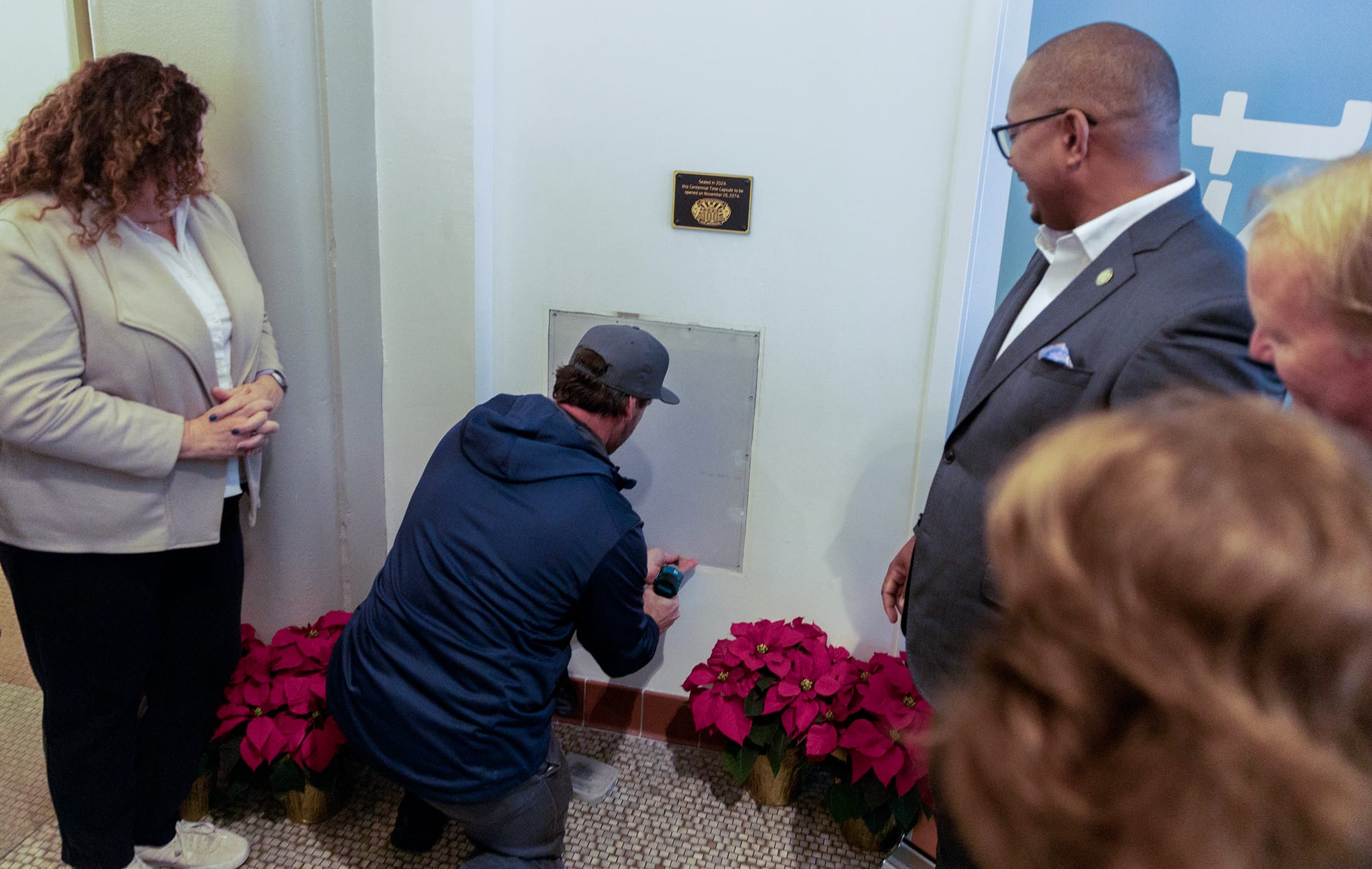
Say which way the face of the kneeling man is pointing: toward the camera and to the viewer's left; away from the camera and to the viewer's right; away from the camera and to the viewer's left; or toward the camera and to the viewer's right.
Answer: away from the camera and to the viewer's right

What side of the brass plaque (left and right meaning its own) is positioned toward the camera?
front

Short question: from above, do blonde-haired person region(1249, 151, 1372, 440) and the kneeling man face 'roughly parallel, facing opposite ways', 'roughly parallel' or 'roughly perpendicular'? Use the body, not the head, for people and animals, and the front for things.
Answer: roughly perpendicular

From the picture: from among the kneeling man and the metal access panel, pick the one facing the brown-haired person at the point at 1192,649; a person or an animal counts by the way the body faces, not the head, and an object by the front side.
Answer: the metal access panel

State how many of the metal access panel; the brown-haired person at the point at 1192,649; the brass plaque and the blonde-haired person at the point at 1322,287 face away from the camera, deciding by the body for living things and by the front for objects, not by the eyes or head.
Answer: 1

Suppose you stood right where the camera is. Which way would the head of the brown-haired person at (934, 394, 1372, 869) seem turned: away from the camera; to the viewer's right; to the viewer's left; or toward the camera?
away from the camera

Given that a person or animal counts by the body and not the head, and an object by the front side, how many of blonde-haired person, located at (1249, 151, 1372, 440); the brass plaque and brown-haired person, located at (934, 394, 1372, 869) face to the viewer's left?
1

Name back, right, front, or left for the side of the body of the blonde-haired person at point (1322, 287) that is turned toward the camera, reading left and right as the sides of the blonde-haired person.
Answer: left

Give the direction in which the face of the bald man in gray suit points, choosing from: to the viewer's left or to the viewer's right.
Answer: to the viewer's left

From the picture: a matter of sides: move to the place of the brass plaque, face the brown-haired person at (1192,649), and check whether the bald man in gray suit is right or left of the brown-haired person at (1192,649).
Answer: left

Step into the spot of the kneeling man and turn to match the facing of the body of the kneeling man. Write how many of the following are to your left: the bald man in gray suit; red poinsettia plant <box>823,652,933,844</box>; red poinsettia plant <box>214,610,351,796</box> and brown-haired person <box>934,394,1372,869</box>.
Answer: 1
